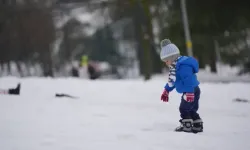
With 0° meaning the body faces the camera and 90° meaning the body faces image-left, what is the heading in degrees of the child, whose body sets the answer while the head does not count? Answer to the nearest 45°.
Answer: approximately 90°
